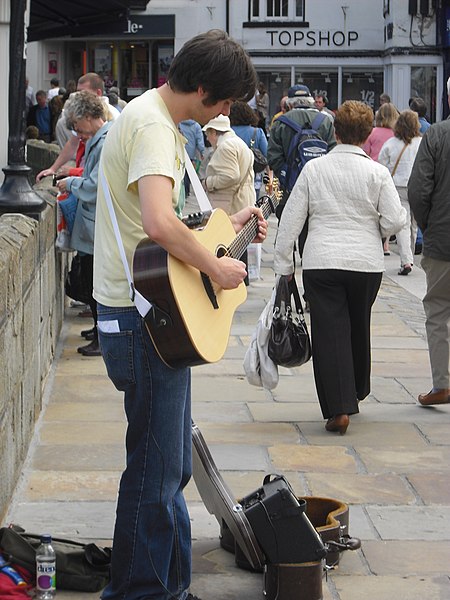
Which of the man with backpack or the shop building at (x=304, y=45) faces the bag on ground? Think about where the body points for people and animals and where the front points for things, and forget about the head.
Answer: the shop building

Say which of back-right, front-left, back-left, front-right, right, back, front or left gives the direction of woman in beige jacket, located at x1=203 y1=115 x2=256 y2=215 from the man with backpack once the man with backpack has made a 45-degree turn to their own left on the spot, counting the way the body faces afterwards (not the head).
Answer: left

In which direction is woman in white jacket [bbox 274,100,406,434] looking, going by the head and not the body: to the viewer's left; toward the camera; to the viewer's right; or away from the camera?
away from the camera

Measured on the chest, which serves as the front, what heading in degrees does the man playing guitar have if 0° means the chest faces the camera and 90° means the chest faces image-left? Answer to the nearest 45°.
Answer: approximately 270°

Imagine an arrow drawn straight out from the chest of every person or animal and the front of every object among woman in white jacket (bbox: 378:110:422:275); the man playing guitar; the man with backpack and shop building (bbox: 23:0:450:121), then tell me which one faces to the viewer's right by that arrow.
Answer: the man playing guitar

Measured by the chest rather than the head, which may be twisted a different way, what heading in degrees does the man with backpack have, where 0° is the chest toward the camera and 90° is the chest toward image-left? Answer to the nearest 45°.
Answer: approximately 180°

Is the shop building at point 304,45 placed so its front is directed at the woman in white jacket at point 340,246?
yes

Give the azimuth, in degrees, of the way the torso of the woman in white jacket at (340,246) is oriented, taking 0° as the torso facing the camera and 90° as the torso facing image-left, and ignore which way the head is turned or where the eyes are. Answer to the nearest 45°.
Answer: approximately 180°
